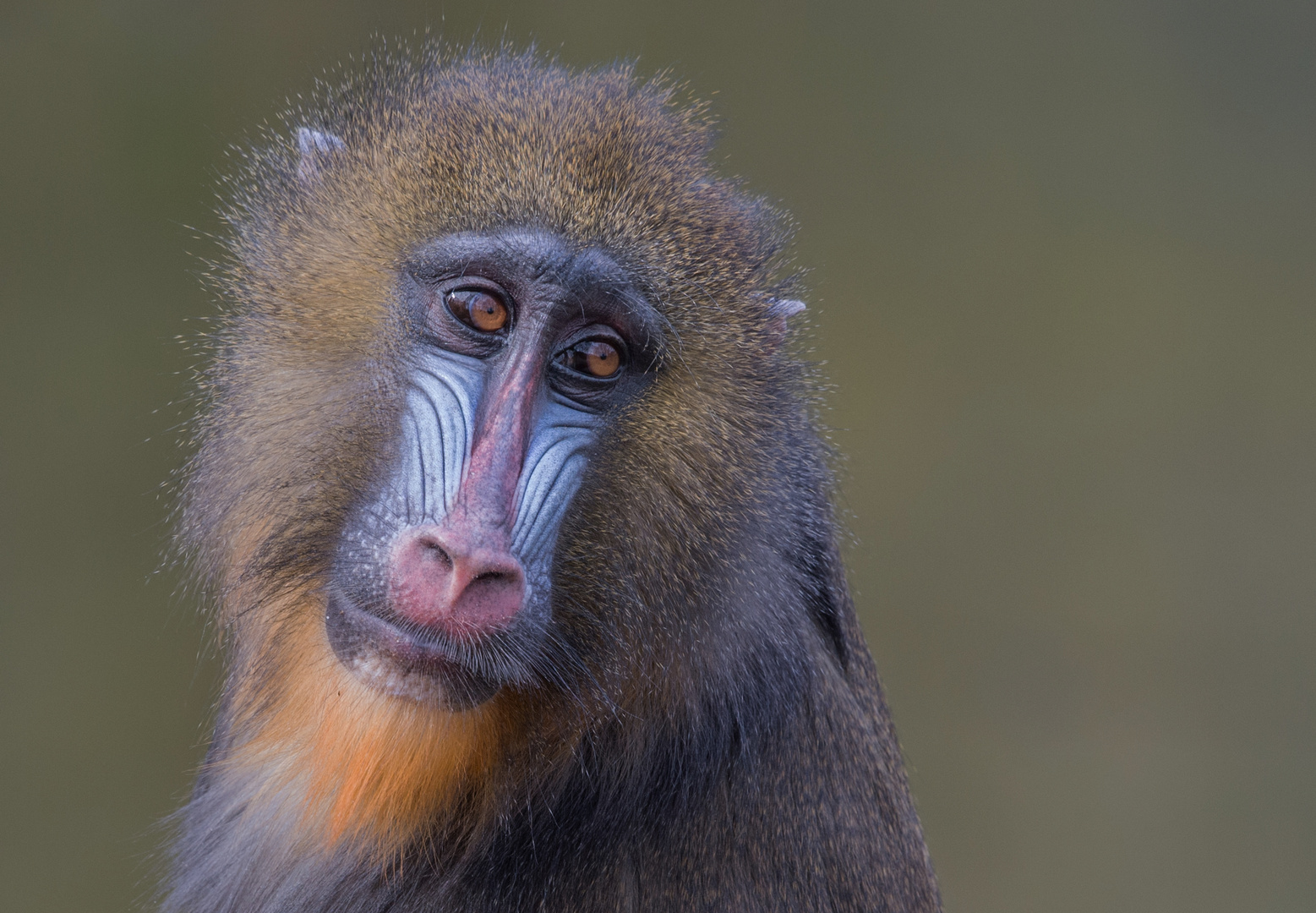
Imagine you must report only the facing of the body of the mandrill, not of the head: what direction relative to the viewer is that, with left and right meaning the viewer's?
facing the viewer and to the left of the viewer
